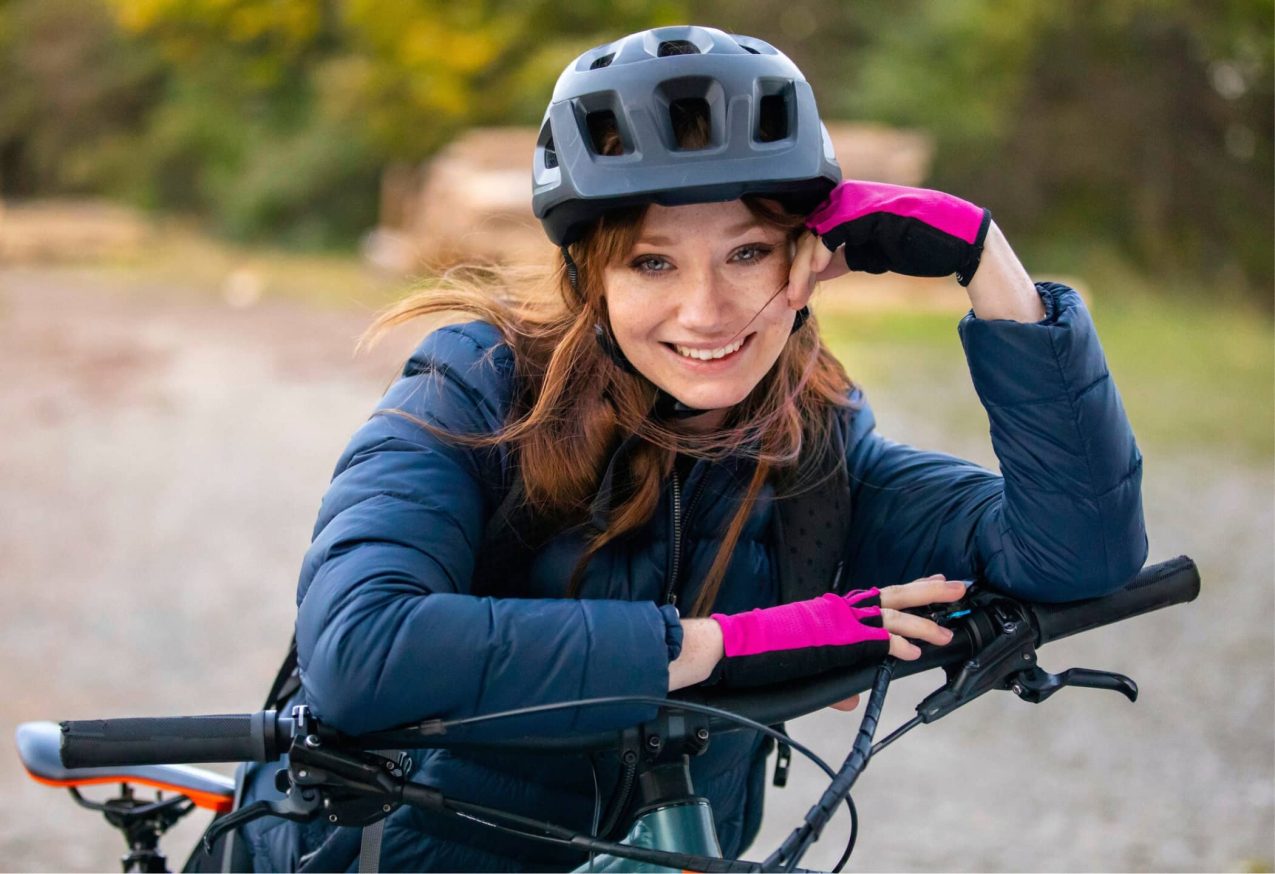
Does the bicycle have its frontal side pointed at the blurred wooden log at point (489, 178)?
no

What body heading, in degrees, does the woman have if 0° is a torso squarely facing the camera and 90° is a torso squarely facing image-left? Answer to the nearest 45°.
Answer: approximately 0°

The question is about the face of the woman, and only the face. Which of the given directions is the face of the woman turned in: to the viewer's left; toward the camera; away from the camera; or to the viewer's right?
toward the camera

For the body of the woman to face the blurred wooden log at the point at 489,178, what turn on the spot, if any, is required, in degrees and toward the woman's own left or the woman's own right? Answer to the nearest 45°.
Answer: approximately 180°
